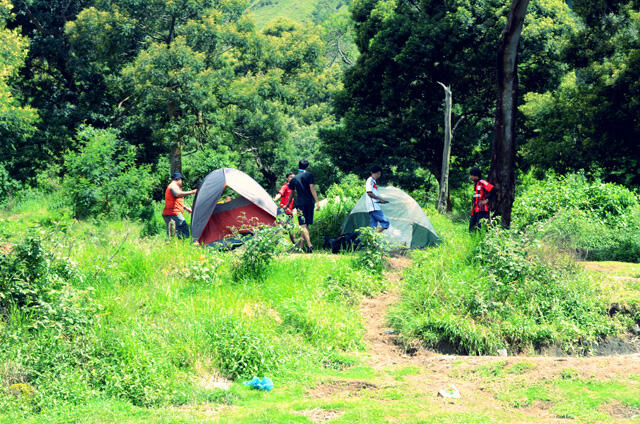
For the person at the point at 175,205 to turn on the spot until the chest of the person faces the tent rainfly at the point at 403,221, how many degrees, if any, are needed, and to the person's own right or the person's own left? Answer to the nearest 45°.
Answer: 0° — they already face it

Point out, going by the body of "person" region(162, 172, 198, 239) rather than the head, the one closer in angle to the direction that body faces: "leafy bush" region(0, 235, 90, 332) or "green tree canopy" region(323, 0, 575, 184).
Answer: the green tree canopy

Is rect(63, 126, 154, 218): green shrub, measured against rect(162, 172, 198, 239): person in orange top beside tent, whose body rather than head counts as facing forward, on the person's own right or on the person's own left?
on the person's own left

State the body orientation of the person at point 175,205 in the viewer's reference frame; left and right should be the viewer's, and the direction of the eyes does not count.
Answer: facing to the right of the viewer

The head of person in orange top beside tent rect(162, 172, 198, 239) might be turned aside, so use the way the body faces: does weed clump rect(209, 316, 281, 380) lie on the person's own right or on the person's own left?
on the person's own right

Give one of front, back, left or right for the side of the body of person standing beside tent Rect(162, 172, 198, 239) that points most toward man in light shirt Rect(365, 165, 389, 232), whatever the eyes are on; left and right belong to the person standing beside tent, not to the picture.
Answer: front

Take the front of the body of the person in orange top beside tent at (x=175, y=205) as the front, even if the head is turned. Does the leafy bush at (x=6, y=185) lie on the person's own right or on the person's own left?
on the person's own left

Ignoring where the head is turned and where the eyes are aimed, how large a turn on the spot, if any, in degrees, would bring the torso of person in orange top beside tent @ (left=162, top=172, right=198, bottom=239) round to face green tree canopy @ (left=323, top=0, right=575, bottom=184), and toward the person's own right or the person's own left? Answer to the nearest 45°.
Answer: approximately 45° to the person's own left

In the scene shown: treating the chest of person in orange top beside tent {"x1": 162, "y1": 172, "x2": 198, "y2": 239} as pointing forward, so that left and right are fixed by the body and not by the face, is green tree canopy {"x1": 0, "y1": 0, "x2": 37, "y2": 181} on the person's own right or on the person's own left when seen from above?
on the person's own left

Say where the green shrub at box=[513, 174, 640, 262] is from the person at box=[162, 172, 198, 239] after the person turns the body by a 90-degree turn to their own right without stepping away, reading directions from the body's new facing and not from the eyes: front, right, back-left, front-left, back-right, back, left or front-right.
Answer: left

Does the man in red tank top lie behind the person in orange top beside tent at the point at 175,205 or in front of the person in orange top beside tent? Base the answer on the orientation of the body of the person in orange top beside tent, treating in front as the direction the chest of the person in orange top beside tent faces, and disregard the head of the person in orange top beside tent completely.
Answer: in front

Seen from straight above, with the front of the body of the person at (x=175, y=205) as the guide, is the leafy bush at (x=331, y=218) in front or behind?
in front

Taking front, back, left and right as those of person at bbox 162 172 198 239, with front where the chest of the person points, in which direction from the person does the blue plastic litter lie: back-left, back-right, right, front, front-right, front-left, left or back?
right

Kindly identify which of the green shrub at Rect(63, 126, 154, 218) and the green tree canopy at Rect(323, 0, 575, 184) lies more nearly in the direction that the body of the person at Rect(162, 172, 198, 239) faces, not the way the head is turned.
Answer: the green tree canopy

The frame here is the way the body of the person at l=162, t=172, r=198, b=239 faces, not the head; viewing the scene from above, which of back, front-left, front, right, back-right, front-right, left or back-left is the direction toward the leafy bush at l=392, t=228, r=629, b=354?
front-right
